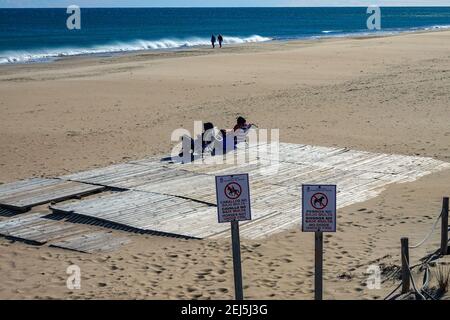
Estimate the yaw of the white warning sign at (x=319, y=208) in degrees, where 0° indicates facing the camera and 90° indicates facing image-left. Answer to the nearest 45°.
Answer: approximately 0°

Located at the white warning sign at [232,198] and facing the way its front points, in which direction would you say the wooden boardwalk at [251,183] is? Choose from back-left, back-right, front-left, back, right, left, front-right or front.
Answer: back

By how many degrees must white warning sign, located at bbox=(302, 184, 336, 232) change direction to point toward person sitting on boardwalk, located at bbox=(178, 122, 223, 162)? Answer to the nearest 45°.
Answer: approximately 180°

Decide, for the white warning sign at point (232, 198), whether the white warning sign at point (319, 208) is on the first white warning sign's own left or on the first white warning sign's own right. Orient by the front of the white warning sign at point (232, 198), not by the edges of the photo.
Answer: on the first white warning sign's own left

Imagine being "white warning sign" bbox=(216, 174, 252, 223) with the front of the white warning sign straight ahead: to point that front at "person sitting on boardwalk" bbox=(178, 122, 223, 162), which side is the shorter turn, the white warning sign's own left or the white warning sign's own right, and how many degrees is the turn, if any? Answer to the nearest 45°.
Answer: approximately 180°

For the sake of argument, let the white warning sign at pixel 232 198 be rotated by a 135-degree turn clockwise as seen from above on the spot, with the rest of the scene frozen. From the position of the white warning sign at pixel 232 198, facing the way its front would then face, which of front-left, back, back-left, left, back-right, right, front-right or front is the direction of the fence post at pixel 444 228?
right

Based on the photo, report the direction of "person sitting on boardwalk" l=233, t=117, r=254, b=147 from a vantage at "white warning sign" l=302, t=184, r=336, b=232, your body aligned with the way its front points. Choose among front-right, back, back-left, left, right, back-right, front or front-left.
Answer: back

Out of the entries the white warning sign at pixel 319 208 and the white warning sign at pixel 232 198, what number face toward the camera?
2

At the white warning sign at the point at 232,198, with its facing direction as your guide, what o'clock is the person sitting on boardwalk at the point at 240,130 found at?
The person sitting on boardwalk is roughly at 6 o'clock from the white warning sign.

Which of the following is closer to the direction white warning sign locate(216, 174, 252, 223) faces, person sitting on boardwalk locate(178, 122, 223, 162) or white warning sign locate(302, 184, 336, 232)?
the white warning sign

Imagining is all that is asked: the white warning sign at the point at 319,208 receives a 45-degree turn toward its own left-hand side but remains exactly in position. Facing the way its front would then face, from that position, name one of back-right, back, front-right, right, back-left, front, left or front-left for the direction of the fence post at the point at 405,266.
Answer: left

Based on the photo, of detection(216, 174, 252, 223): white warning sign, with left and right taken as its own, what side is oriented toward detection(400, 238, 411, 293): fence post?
left

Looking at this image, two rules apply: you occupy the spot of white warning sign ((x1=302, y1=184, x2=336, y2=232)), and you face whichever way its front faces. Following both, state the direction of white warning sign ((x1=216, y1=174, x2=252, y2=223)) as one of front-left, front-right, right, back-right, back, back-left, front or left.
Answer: right

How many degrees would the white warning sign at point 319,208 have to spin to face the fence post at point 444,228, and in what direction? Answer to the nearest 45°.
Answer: approximately 135° to its left
